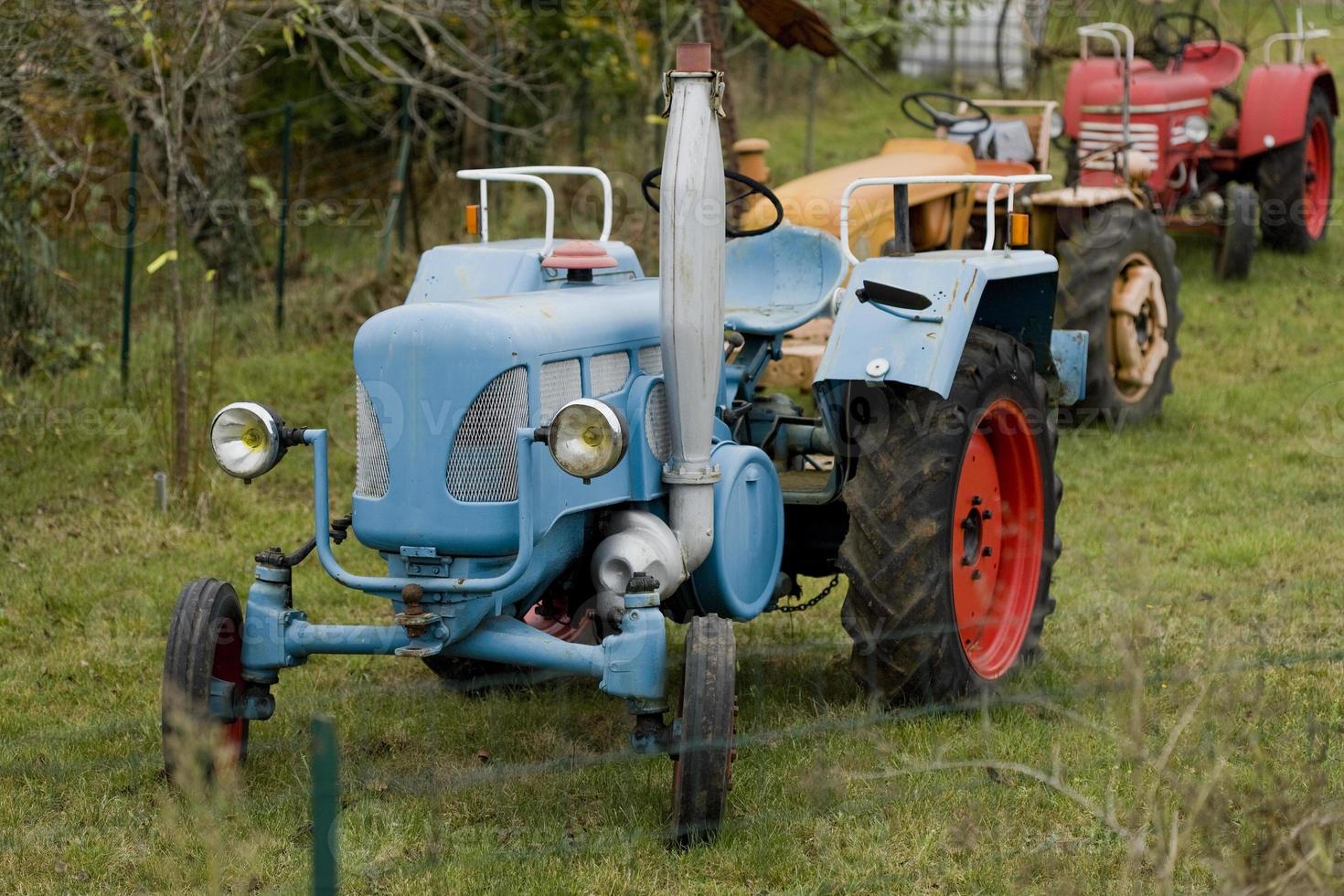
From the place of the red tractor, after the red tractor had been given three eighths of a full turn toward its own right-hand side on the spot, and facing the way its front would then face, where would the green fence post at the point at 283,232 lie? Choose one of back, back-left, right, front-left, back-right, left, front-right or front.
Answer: back-left

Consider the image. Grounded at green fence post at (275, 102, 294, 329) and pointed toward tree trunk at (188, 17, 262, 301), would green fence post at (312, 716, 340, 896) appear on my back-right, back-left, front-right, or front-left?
back-left

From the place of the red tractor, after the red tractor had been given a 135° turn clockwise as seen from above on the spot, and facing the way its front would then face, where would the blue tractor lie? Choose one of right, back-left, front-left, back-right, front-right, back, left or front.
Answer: back

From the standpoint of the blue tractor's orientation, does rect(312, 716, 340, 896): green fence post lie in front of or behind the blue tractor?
in front

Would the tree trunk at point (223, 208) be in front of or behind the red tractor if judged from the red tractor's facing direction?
in front

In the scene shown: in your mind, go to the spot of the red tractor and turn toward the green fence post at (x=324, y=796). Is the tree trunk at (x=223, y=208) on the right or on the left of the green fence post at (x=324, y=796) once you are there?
right

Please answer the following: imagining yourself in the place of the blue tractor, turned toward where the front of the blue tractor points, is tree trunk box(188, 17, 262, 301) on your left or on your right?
on your right

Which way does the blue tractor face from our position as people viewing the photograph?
facing the viewer and to the left of the viewer

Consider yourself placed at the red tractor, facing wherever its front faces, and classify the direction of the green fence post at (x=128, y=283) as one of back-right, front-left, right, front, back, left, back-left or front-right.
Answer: front

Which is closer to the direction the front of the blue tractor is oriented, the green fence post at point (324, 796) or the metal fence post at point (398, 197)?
the green fence post
